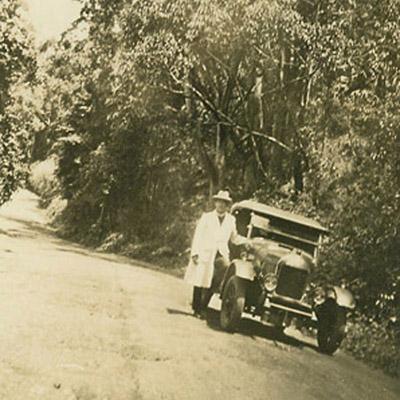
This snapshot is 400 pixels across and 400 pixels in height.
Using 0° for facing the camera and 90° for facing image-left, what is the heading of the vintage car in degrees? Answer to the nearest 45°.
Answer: approximately 315°

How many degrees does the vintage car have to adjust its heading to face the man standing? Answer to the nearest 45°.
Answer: approximately 135° to its right
